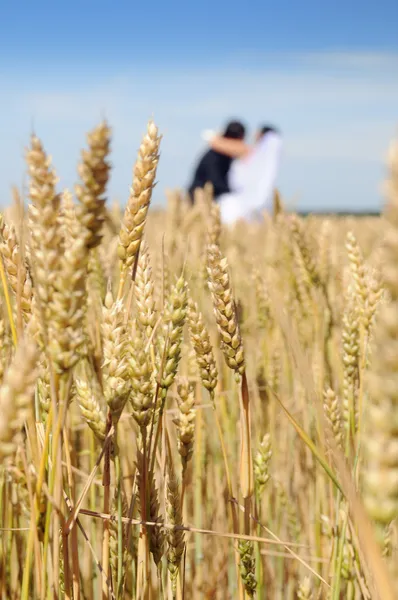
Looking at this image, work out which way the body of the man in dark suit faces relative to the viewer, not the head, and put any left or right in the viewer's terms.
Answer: facing away from the viewer and to the right of the viewer

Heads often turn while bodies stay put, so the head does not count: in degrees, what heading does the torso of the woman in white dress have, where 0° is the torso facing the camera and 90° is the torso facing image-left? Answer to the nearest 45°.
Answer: approximately 90°
